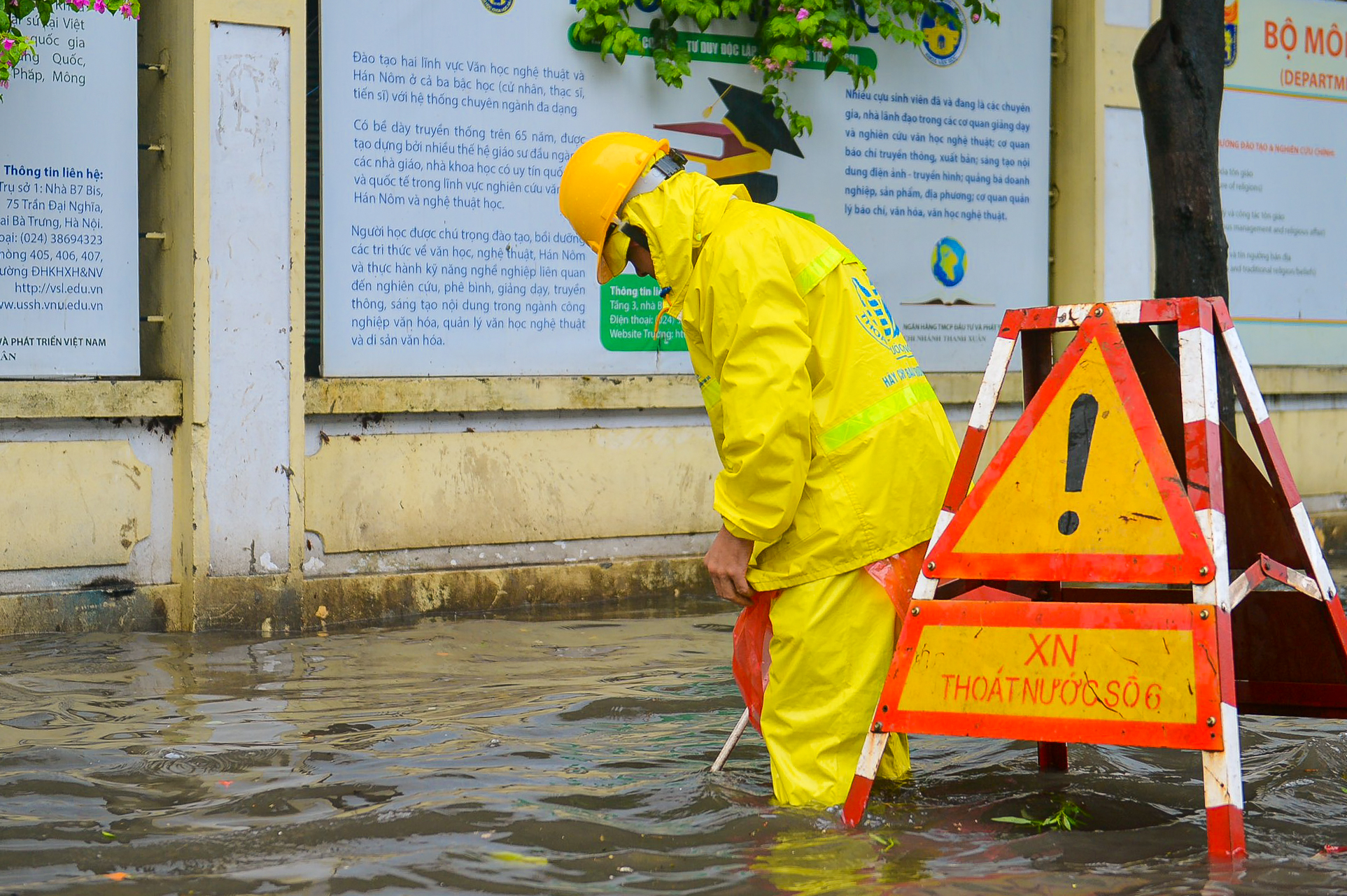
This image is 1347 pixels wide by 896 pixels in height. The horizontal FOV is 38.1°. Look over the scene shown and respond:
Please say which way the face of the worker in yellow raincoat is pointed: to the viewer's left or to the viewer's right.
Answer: to the viewer's left

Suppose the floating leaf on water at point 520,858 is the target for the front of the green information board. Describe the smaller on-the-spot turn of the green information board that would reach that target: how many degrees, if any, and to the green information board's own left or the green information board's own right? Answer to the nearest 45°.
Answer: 0° — it already faces it

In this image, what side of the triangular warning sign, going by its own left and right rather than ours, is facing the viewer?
front

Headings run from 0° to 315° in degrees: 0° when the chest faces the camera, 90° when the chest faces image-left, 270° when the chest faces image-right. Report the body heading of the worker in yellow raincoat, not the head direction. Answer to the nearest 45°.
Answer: approximately 90°

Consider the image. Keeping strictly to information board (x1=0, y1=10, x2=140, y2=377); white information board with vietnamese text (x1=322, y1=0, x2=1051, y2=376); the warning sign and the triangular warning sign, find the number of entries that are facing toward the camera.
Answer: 4

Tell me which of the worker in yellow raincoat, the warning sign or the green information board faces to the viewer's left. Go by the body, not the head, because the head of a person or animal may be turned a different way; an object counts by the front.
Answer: the worker in yellow raincoat

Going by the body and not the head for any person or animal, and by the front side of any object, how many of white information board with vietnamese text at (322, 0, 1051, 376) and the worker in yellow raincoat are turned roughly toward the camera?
1

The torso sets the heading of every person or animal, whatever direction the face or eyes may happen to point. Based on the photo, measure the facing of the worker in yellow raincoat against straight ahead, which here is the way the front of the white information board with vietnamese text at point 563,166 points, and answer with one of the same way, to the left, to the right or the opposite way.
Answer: to the right

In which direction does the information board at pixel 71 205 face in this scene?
toward the camera

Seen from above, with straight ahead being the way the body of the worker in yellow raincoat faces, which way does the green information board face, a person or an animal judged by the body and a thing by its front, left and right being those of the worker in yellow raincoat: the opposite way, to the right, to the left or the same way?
to the left

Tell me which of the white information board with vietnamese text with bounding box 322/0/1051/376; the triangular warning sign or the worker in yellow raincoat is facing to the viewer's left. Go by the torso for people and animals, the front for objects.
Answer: the worker in yellow raincoat
